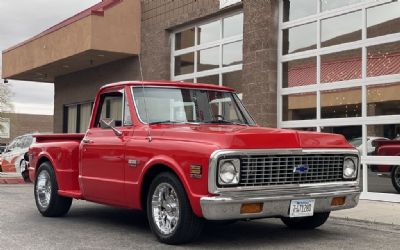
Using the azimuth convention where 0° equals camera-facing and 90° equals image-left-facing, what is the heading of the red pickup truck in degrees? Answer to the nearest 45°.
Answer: approximately 315°
